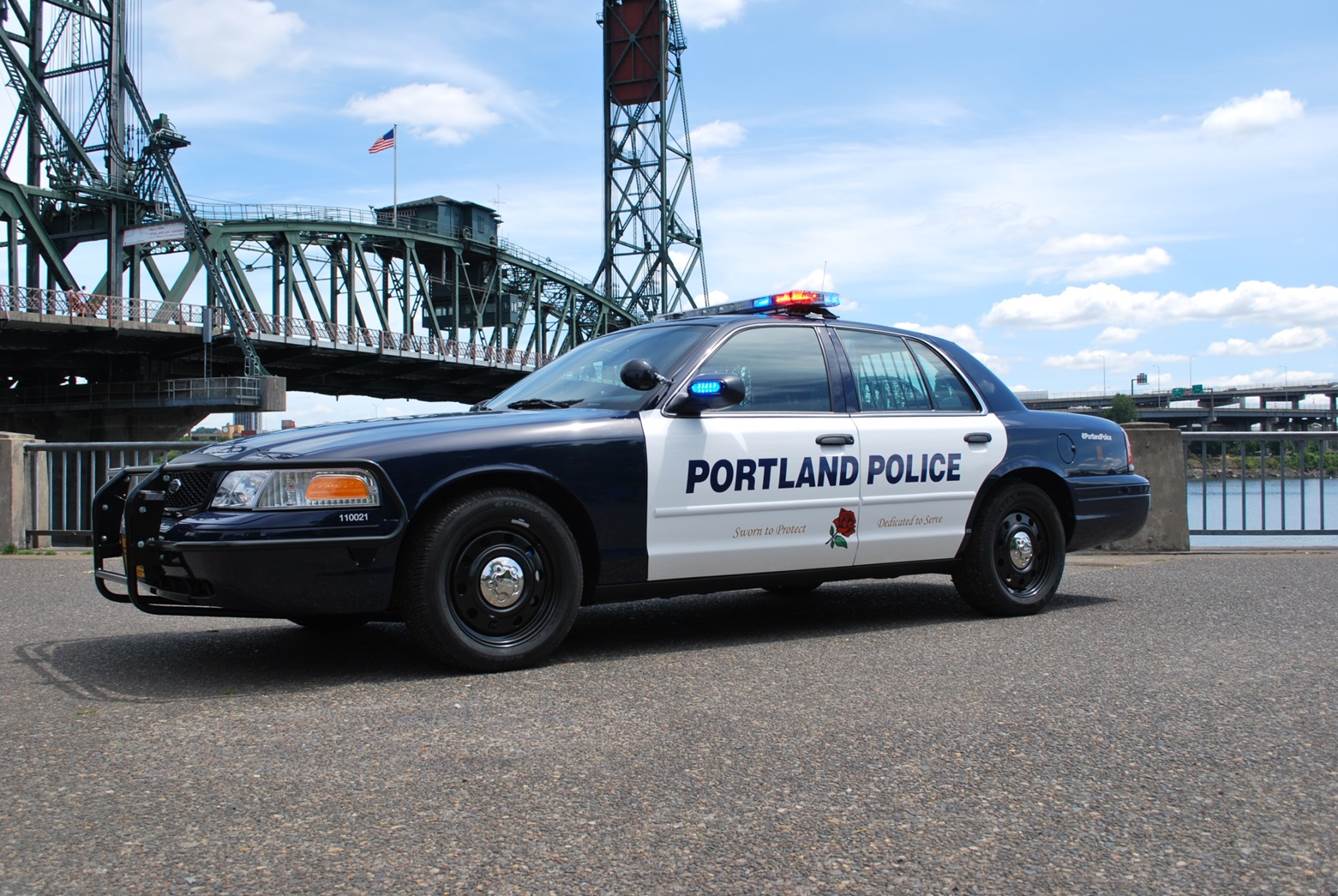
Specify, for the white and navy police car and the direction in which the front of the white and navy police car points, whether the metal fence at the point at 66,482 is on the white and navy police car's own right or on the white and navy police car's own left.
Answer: on the white and navy police car's own right

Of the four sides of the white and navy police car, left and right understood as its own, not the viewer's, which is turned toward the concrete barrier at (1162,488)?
back

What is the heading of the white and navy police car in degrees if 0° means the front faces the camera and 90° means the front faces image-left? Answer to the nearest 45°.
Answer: approximately 45°

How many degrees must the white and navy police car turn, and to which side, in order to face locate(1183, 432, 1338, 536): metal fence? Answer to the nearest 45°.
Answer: approximately 180°

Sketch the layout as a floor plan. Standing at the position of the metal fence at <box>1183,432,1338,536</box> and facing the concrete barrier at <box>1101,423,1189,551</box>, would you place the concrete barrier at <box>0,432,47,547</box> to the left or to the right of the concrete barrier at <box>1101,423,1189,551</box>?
right

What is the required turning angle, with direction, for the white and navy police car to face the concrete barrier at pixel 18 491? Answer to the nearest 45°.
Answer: approximately 90° to its right
